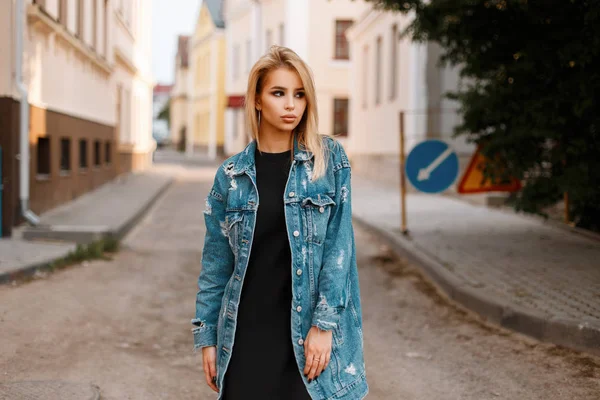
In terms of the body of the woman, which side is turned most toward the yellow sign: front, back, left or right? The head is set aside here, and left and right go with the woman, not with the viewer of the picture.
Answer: back

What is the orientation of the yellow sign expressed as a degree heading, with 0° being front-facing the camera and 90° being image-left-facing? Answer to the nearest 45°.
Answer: approximately 0°

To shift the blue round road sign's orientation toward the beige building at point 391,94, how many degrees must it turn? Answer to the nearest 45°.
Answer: approximately 180°

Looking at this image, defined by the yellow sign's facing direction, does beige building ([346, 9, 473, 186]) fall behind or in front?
behind

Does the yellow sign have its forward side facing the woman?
yes

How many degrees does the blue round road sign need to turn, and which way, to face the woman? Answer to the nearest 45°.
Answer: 0° — it already faces them

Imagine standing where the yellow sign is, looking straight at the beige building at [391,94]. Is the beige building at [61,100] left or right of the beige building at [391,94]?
left

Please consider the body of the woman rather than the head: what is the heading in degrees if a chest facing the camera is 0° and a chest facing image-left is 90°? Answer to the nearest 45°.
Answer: approximately 0°
